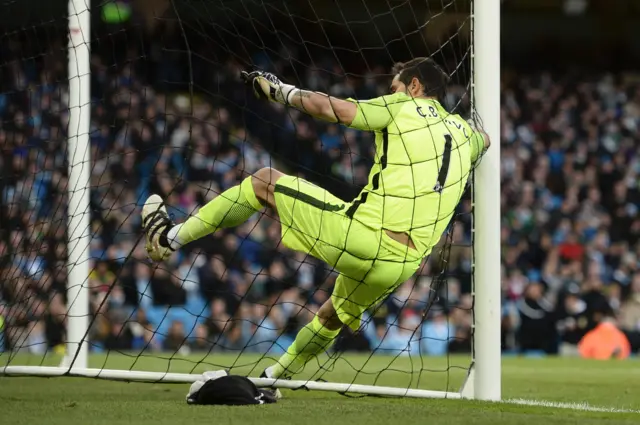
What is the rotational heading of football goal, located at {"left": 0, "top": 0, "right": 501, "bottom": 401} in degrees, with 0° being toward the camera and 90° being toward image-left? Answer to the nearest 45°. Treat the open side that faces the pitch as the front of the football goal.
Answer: approximately 270°

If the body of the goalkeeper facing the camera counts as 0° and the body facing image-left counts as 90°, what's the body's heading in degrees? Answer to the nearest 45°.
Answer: approximately 135°

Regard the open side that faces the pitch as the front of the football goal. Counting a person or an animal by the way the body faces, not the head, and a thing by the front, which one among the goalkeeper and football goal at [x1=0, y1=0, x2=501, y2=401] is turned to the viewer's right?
the football goal

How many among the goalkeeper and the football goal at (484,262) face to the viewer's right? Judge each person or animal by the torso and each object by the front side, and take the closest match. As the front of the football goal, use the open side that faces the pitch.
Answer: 1

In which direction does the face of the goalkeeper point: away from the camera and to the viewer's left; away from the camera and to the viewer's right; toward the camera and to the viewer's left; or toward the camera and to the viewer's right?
away from the camera and to the viewer's left
